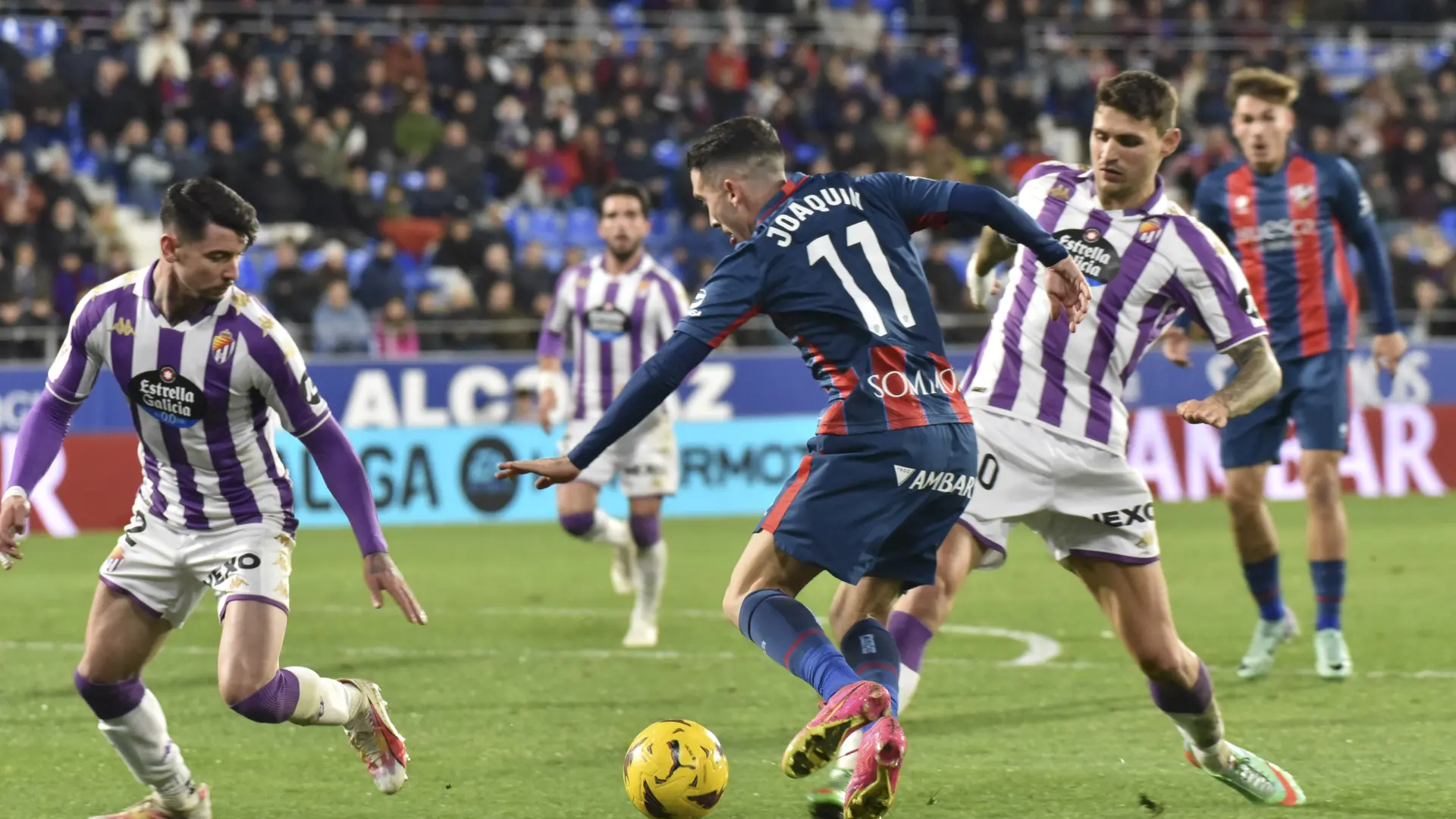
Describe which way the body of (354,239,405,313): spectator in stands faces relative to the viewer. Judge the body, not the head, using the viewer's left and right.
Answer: facing the viewer

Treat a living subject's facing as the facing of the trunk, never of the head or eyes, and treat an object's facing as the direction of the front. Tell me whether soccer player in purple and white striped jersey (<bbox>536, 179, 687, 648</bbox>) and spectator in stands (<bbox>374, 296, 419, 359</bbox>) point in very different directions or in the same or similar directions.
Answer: same or similar directions

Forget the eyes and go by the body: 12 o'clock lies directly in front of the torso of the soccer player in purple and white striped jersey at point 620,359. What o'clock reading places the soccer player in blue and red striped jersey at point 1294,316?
The soccer player in blue and red striped jersey is roughly at 10 o'clock from the soccer player in purple and white striped jersey.

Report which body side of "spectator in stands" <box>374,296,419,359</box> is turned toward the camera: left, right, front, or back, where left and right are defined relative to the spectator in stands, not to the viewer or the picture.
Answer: front

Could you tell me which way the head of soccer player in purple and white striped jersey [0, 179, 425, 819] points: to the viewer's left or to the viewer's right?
to the viewer's right

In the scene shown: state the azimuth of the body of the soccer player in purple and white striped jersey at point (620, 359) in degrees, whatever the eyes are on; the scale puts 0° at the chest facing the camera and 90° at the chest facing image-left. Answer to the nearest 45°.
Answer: approximately 0°

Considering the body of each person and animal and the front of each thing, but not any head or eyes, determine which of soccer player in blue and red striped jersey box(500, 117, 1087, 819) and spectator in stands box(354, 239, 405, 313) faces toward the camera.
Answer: the spectator in stands

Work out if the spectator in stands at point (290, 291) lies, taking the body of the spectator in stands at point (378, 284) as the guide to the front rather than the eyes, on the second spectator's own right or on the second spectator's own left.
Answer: on the second spectator's own right

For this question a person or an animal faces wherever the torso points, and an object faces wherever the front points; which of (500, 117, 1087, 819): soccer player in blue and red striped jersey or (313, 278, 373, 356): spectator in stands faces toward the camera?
the spectator in stands

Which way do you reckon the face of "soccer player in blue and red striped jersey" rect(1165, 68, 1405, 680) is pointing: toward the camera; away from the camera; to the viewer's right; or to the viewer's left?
toward the camera

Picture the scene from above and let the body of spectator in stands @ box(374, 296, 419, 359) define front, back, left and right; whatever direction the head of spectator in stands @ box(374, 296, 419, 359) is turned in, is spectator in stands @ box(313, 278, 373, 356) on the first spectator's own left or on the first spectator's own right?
on the first spectator's own right

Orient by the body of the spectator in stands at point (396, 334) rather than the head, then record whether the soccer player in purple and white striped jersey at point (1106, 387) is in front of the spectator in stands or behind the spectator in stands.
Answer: in front

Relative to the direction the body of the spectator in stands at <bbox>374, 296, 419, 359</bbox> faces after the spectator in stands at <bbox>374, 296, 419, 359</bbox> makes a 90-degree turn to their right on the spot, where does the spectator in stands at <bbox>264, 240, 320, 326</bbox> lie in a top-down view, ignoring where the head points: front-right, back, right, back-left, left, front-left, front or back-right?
front

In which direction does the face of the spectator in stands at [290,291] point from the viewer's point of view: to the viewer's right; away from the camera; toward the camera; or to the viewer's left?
toward the camera

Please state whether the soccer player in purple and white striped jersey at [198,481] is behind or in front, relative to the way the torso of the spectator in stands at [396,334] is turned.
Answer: in front

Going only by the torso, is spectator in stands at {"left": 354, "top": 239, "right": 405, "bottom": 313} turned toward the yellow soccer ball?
yes

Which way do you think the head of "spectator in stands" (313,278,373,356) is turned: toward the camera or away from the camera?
toward the camera

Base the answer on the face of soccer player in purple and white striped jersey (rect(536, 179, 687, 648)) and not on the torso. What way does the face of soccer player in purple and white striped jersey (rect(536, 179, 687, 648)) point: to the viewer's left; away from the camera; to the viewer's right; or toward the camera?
toward the camera

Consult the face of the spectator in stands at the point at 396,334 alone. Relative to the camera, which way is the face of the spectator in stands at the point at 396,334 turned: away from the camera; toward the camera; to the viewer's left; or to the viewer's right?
toward the camera

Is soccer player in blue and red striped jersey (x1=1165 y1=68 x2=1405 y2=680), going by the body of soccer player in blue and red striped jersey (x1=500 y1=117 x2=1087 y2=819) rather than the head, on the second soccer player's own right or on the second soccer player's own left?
on the second soccer player's own right
